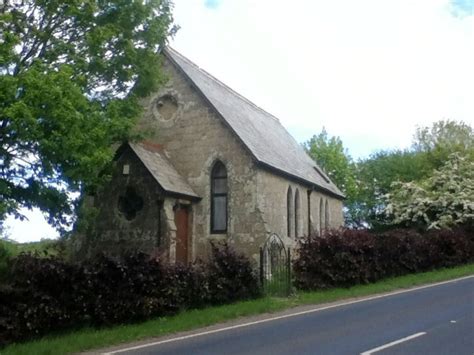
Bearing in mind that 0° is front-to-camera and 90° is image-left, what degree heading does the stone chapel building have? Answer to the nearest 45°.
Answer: approximately 45°

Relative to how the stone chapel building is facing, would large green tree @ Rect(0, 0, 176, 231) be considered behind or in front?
in front

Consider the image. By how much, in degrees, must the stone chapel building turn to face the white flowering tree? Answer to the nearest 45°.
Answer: approximately 180°

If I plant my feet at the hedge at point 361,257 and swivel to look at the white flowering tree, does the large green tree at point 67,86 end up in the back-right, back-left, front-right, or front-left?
back-left

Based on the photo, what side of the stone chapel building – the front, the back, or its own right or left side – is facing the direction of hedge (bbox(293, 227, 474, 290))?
left

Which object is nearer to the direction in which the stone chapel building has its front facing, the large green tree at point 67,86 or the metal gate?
the large green tree

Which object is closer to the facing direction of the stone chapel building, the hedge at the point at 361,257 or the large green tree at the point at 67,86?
the large green tree
